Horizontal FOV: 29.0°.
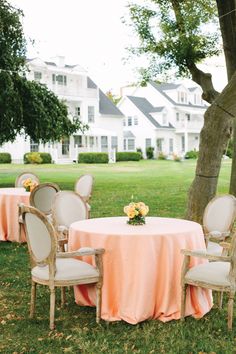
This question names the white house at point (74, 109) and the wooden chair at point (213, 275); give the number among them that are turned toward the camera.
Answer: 1

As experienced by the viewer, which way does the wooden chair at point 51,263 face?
facing away from the viewer and to the right of the viewer

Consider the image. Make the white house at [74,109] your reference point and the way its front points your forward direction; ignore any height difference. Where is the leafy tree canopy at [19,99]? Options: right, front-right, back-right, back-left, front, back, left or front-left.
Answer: front

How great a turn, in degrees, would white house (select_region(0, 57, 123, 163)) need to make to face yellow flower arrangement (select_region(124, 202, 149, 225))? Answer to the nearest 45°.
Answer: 0° — it already faces it

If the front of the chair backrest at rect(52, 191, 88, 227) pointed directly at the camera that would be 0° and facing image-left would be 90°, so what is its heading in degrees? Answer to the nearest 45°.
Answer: approximately 315°

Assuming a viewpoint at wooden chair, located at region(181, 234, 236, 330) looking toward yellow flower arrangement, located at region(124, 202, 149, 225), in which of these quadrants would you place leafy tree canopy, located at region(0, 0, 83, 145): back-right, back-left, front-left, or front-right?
front-right

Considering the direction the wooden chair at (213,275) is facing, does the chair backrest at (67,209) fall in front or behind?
in front

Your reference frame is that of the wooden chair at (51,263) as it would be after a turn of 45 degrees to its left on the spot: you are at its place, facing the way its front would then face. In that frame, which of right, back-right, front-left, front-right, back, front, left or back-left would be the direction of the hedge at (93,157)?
front

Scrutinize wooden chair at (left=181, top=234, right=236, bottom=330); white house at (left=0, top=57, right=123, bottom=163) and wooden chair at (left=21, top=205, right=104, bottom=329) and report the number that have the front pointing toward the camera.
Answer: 1

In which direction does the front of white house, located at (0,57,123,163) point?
toward the camera

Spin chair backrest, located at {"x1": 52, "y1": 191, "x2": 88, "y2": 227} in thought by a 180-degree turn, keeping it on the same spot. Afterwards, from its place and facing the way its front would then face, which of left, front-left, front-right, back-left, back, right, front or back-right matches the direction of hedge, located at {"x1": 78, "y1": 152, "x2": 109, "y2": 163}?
front-right

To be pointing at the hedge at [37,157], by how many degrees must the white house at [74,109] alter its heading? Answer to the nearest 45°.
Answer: approximately 45° to its right

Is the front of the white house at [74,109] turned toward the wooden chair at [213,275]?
yes

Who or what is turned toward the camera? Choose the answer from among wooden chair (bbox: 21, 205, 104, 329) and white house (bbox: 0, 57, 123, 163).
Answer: the white house

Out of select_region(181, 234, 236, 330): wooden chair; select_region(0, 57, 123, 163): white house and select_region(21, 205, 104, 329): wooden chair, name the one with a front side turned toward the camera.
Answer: the white house

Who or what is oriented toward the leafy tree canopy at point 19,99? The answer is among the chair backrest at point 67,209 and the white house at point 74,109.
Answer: the white house
